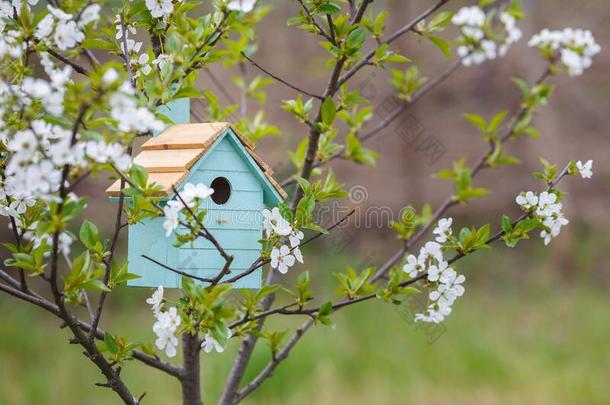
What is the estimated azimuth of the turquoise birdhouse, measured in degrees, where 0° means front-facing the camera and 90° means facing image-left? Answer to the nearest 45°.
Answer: approximately 315°
